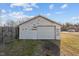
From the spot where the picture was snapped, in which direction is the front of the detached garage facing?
facing the viewer

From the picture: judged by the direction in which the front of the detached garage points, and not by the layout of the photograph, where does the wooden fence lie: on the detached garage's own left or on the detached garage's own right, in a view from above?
on the detached garage's own right
